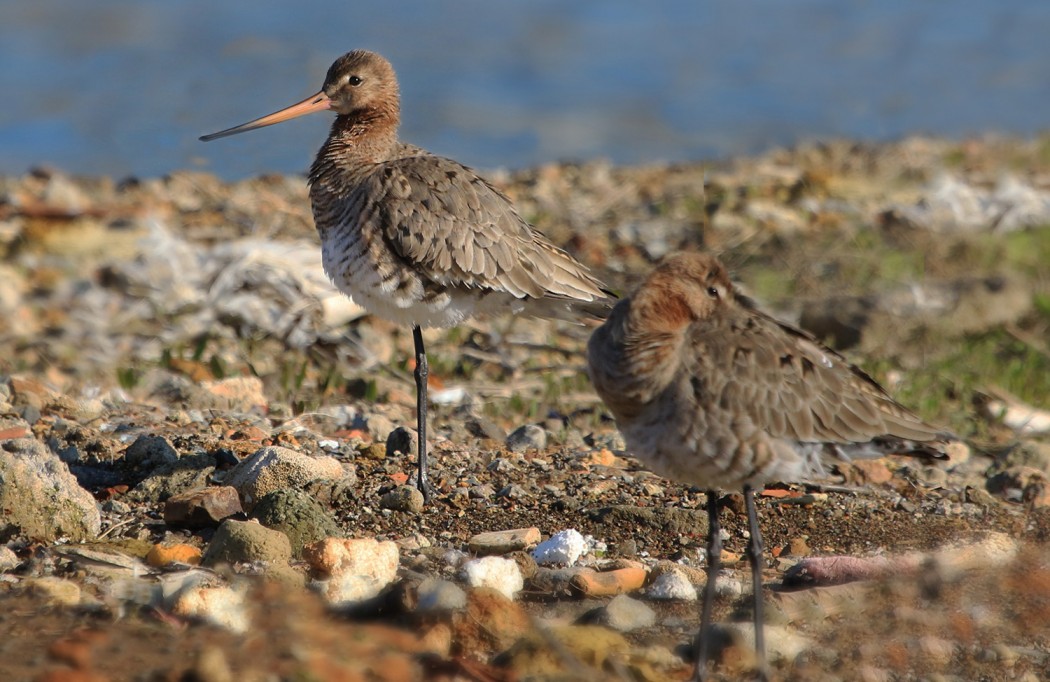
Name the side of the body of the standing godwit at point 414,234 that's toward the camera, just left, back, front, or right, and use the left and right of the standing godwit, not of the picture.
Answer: left

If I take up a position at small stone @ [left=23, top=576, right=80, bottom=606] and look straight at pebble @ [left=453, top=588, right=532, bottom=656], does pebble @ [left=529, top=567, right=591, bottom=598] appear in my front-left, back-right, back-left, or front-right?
front-left

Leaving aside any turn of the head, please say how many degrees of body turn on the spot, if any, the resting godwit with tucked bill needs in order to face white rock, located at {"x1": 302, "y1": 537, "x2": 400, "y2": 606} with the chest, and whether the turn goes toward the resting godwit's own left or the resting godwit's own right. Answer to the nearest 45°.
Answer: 0° — it already faces it

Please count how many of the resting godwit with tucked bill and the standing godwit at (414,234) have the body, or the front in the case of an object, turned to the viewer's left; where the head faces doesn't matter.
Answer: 2

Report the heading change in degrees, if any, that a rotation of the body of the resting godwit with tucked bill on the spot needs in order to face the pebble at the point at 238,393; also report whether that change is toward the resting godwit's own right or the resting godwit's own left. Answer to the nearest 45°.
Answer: approximately 45° to the resting godwit's own right

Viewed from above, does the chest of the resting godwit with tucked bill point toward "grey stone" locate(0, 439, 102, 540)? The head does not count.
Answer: yes

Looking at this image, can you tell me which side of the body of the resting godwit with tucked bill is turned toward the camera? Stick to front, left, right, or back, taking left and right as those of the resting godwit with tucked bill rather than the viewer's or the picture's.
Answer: left

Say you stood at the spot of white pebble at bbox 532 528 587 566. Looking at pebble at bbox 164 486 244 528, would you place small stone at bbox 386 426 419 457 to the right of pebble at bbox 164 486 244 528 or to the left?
right

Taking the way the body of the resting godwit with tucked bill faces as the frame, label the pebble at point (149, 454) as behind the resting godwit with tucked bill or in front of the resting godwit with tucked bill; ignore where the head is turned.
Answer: in front
